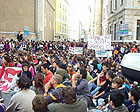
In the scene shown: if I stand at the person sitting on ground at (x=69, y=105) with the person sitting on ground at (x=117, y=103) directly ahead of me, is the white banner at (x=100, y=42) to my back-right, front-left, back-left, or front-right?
front-left

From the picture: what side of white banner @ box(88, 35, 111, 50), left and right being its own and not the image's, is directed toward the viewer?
front

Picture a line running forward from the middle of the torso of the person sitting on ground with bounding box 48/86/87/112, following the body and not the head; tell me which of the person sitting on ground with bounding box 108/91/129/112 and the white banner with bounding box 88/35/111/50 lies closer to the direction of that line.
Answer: the white banner

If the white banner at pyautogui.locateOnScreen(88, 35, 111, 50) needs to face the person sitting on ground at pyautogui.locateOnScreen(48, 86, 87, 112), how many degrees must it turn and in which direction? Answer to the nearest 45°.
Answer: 0° — it already faces them

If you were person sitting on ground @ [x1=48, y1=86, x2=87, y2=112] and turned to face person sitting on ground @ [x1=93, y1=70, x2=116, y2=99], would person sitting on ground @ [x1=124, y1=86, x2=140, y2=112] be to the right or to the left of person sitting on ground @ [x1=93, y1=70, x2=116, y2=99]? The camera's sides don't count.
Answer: right

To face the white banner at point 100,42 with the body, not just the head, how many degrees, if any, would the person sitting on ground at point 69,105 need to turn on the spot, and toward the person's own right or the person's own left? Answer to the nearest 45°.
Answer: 0° — they already face it

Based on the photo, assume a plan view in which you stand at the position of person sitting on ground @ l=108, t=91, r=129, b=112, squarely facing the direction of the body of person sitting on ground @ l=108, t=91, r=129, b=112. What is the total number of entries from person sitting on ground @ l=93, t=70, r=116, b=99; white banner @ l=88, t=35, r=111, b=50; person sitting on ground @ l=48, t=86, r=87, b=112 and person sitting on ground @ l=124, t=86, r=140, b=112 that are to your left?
1

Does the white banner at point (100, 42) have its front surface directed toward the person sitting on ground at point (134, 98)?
yes

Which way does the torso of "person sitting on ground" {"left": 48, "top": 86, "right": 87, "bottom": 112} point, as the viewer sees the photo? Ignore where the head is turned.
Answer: away from the camera

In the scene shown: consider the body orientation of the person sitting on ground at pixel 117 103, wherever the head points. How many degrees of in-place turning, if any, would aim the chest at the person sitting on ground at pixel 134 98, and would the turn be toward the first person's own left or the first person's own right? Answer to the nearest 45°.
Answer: approximately 90° to the first person's own right

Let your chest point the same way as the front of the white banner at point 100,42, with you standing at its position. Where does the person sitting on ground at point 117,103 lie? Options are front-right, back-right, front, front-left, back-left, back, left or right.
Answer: front
